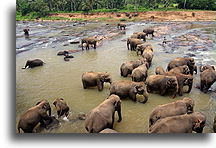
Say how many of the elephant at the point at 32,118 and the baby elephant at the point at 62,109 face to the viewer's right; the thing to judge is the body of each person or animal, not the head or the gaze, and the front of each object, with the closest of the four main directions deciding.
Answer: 1
